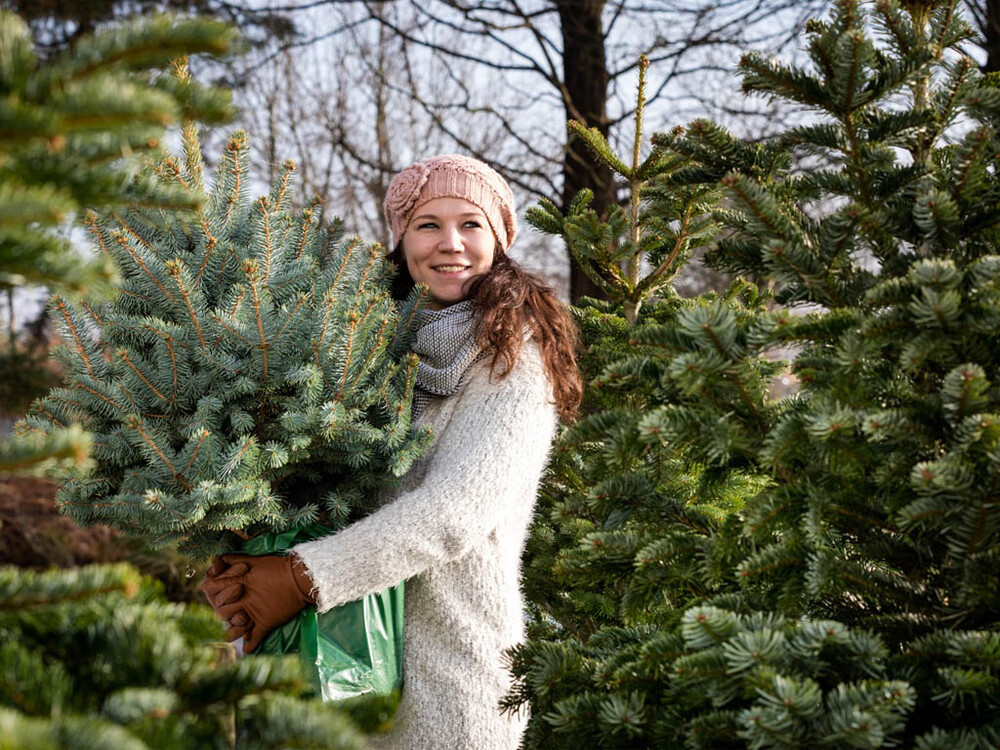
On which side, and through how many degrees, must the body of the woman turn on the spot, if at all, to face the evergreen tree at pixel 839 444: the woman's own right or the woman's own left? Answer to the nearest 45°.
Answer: approximately 135° to the woman's own left

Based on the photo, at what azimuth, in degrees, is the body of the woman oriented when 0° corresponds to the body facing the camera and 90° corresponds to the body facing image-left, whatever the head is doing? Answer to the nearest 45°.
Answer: approximately 90°
